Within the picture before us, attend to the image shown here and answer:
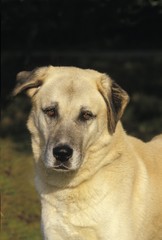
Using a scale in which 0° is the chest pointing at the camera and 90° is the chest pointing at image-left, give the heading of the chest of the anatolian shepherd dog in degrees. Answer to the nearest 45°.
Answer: approximately 45°
